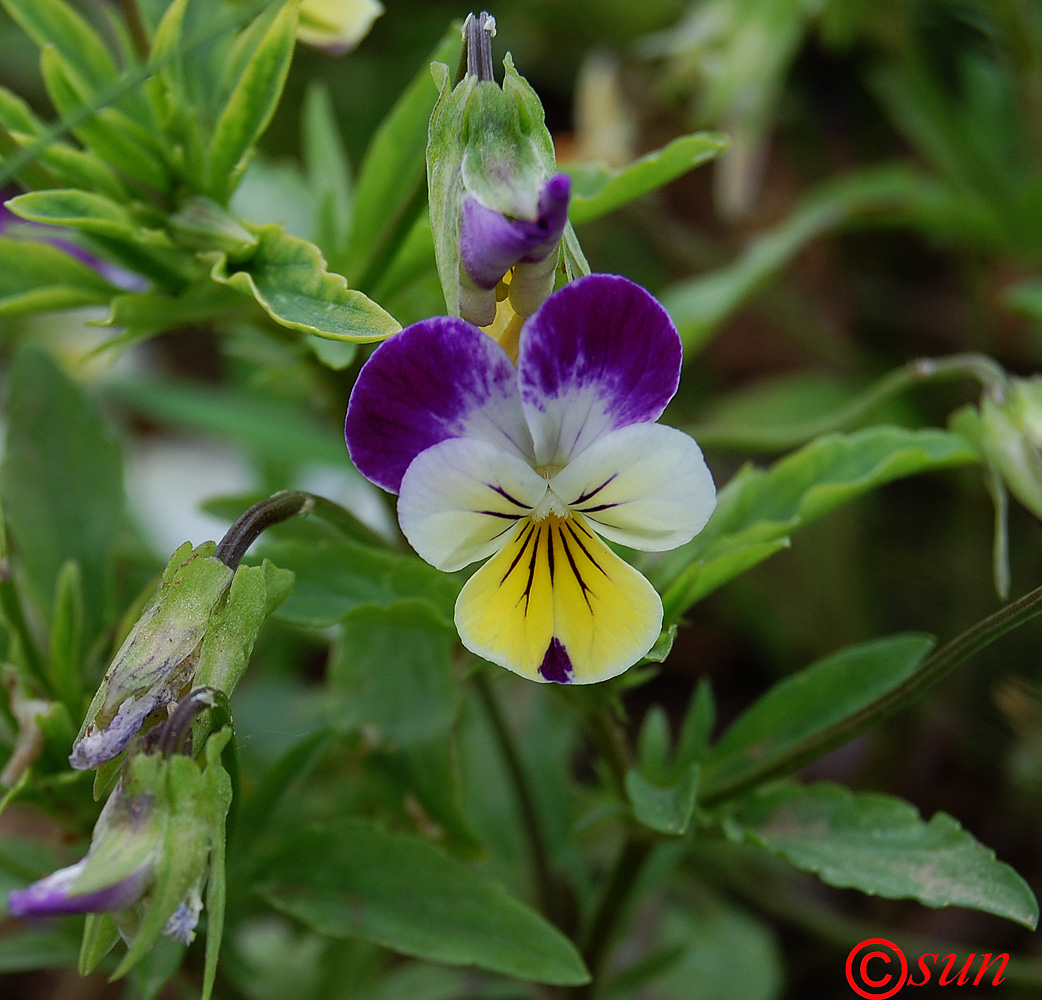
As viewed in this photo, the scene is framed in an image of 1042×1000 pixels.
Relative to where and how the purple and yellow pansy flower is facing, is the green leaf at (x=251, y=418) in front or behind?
behind

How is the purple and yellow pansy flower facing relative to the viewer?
toward the camera
